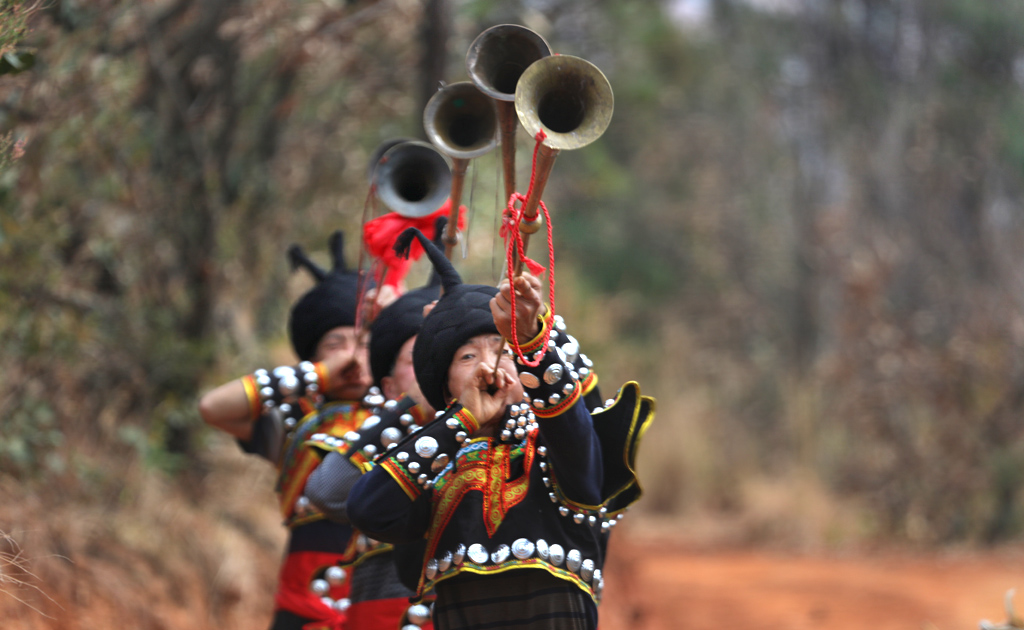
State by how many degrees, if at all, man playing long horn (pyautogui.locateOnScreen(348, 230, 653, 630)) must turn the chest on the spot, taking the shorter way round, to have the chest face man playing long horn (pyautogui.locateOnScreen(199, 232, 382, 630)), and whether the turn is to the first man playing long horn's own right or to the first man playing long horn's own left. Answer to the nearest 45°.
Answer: approximately 135° to the first man playing long horn's own right

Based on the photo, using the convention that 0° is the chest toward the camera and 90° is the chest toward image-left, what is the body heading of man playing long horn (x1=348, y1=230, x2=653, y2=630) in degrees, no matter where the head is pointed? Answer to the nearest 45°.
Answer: approximately 0°
